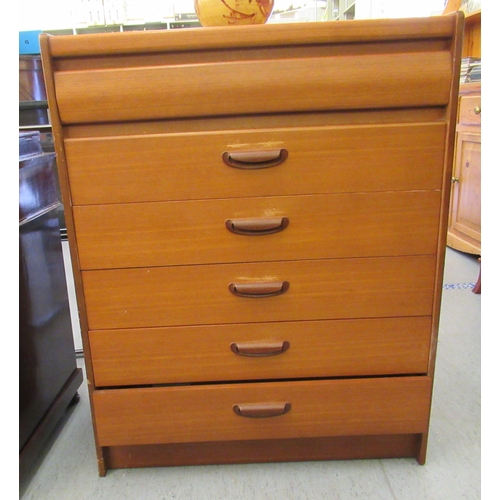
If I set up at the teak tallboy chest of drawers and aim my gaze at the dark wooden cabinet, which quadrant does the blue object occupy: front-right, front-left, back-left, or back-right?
front-right

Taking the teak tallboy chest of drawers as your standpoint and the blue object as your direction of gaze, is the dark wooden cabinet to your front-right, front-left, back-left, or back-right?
front-left

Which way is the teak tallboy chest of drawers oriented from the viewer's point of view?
toward the camera

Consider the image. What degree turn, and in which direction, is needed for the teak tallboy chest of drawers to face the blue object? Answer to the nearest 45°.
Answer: approximately 135° to its right
